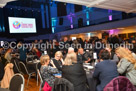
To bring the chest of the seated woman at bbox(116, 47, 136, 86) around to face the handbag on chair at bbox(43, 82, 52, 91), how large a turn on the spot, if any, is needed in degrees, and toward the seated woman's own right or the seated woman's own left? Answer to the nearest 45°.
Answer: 0° — they already face it

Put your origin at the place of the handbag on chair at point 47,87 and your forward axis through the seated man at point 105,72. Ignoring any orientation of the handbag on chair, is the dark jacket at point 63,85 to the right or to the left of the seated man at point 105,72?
right

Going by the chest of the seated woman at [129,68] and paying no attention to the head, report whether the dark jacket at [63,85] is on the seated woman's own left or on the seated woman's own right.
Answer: on the seated woman's own left

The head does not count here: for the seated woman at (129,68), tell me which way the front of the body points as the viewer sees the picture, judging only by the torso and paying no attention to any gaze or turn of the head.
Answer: to the viewer's left

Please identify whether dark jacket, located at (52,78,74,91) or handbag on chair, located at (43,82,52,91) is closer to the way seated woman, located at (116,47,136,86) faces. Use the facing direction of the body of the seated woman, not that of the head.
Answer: the handbag on chair

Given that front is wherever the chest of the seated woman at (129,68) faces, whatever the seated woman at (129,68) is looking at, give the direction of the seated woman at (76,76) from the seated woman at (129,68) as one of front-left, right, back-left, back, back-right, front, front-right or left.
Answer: front-left
